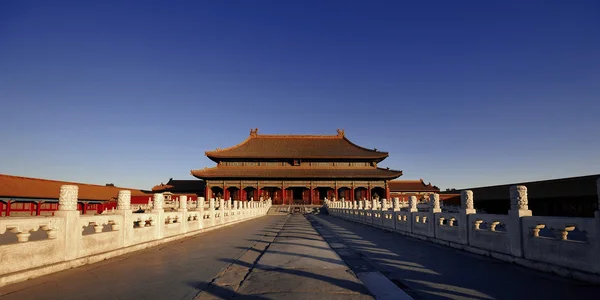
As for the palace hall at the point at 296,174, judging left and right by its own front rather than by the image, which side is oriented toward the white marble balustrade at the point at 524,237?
front

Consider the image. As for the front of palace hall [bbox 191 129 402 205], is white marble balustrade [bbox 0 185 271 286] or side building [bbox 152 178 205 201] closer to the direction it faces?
the white marble balustrade

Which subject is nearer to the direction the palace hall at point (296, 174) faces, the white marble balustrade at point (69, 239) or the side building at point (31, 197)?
the white marble balustrade

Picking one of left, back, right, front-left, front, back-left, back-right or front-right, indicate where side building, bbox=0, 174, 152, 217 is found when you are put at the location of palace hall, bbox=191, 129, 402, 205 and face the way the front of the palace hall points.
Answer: front-right

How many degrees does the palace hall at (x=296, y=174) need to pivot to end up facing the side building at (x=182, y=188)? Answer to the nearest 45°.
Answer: approximately 90° to its right

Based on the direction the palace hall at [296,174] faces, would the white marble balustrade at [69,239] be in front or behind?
in front
